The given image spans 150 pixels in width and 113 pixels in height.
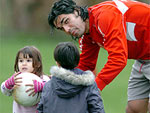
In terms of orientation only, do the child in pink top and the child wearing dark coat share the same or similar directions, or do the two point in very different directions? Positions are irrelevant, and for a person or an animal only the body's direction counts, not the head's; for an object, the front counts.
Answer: very different directions

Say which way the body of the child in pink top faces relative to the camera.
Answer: toward the camera

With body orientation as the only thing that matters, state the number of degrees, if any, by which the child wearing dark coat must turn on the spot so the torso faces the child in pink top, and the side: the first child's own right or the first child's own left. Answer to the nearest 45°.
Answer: approximately 45° to the first child's own left

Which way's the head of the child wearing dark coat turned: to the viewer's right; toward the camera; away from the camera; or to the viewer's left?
away from the camera

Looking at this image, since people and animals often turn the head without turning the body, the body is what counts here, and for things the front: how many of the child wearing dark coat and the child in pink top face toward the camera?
1

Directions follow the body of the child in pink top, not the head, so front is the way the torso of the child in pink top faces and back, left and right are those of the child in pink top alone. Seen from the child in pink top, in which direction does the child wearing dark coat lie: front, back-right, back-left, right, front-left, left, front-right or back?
front-left

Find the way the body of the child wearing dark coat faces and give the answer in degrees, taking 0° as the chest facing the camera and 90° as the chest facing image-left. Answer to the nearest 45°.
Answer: approximately 180°
